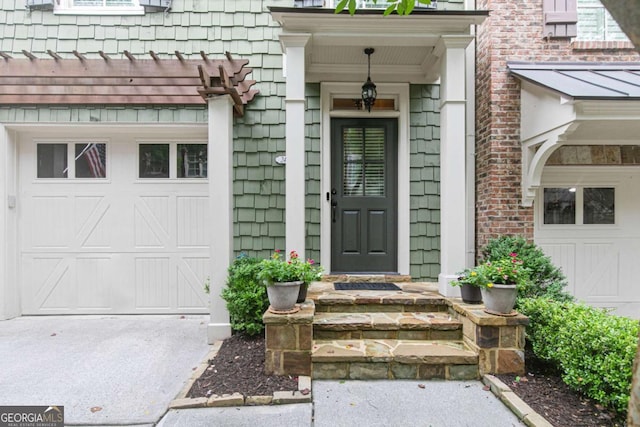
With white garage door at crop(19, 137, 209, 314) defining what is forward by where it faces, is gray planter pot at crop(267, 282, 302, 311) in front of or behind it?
in front

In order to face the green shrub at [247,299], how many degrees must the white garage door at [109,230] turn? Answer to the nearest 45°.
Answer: approximately 45° to its left

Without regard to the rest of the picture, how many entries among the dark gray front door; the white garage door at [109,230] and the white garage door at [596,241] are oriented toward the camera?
3

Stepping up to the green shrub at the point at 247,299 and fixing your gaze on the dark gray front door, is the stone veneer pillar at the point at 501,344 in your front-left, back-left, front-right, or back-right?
front-right

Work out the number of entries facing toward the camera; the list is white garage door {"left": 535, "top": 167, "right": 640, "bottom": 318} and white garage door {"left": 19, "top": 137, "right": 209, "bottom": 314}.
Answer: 2

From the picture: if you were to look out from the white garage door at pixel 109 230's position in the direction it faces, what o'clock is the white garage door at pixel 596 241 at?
the white garage door at pixel 596 241 is roughly at 10 o'clock from the white garage door at pixel 109 230.

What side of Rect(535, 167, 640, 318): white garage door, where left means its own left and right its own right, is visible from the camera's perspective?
front

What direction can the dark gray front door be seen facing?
toward the camera

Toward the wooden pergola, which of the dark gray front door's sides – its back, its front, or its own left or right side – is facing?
right

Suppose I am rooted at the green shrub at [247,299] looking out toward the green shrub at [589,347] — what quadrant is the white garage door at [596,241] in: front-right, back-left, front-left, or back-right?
front-left

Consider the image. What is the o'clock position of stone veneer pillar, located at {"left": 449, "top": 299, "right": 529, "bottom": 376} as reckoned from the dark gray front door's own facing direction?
The stone veneer pillar is roughly at 11 o'clock from the dark gray front door.

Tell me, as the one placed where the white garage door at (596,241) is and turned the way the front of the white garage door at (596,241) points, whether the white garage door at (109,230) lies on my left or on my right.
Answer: on my right

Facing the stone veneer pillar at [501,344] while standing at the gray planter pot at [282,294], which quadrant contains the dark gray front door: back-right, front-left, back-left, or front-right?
front-left

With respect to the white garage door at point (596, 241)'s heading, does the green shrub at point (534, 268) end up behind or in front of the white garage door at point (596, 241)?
in front
